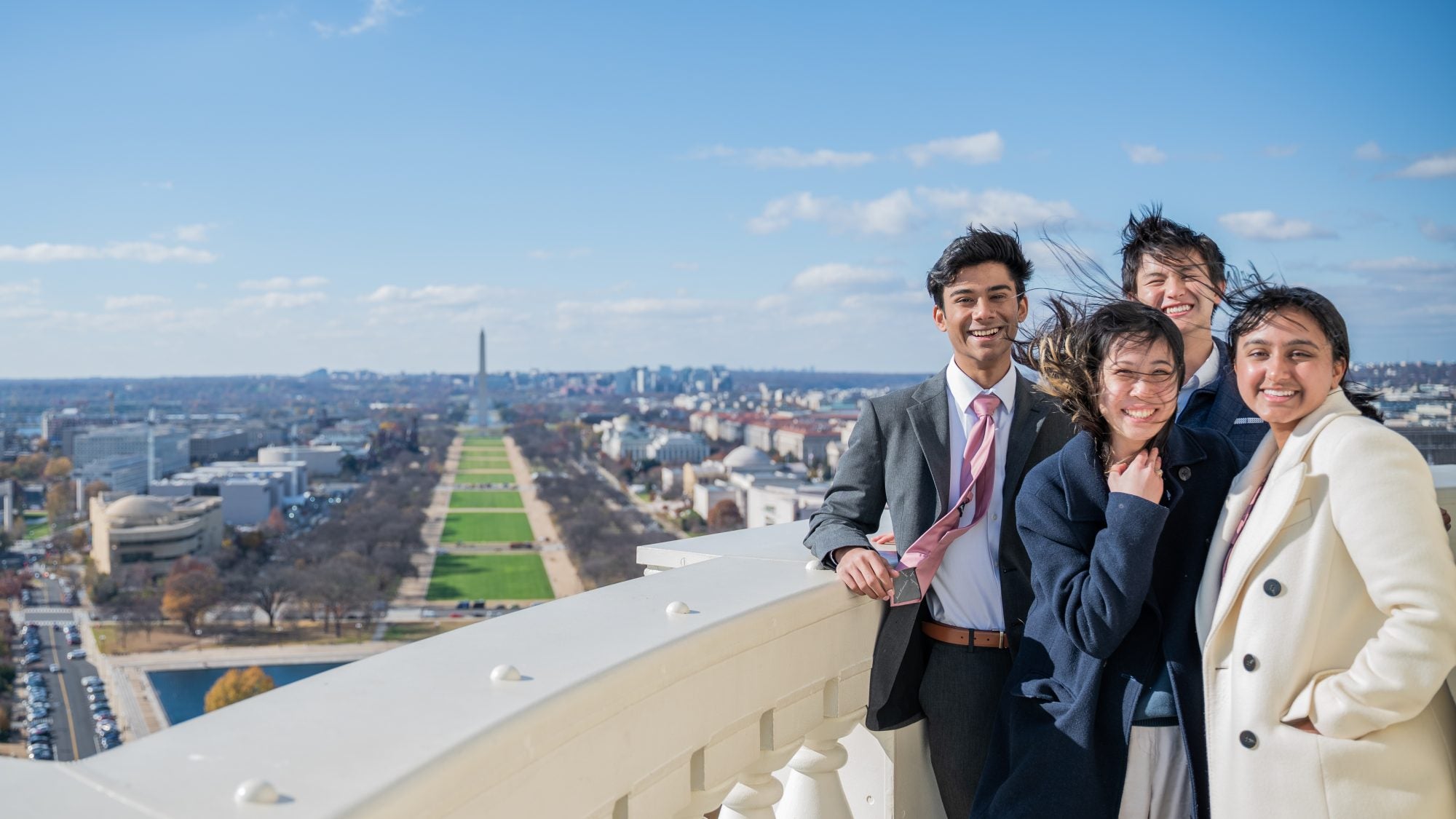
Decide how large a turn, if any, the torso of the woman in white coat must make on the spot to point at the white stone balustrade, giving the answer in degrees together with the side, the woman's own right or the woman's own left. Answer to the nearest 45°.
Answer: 0° — they already face it

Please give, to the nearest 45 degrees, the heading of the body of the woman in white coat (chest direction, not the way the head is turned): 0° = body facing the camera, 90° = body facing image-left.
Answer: approximately 45°

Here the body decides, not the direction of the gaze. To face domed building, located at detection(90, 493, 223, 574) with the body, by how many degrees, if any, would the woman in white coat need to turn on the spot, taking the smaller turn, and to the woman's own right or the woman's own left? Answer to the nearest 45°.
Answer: approximately 90° to the woman's own right

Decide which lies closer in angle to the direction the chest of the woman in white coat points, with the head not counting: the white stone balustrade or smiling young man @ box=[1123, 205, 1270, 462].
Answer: the white stone balustrade

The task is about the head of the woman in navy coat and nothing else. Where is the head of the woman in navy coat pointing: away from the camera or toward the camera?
toward the camera

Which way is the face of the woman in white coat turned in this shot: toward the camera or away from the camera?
toward the camera

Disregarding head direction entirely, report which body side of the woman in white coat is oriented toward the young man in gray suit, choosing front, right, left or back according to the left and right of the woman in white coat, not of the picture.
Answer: right

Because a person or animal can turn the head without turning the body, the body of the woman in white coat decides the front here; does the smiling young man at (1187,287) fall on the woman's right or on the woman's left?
on the woman's right
